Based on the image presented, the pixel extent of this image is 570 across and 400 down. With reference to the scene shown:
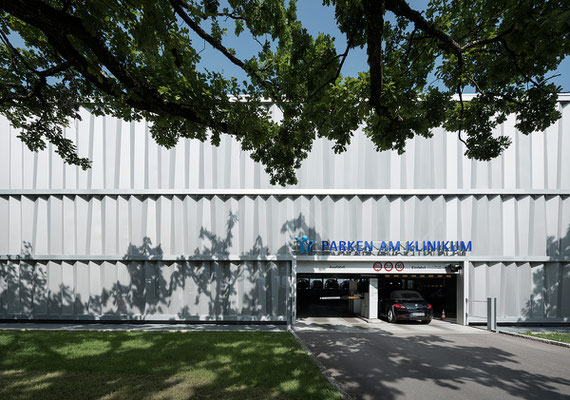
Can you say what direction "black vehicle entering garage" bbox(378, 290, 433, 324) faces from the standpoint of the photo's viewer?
facing away from the viewer and to the left of the viewer
